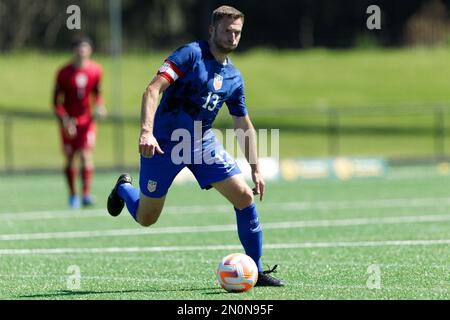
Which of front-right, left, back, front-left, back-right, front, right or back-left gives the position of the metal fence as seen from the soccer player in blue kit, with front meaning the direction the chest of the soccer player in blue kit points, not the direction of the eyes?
back-left

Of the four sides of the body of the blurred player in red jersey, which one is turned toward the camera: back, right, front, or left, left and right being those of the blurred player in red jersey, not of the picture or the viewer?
front

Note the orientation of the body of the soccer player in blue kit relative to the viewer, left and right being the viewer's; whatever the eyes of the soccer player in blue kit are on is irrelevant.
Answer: facing the viewer and to the right of the viewer

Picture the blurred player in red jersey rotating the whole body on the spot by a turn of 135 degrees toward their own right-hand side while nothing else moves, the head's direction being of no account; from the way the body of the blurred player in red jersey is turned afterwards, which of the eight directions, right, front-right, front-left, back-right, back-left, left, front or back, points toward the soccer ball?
back-left

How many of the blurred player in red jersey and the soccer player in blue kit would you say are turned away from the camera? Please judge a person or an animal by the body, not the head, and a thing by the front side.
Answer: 0

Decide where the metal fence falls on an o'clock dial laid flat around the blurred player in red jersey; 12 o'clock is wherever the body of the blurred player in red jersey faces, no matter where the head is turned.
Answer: The metal fence is roughly at 7 o'clock from the blurred player in red jersey.

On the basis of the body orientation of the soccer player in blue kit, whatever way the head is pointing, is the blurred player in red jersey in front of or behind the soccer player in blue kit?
behind

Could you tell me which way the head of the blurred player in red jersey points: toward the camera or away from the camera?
toward the camera

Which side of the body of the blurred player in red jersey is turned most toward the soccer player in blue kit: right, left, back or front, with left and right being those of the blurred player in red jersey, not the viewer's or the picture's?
front
